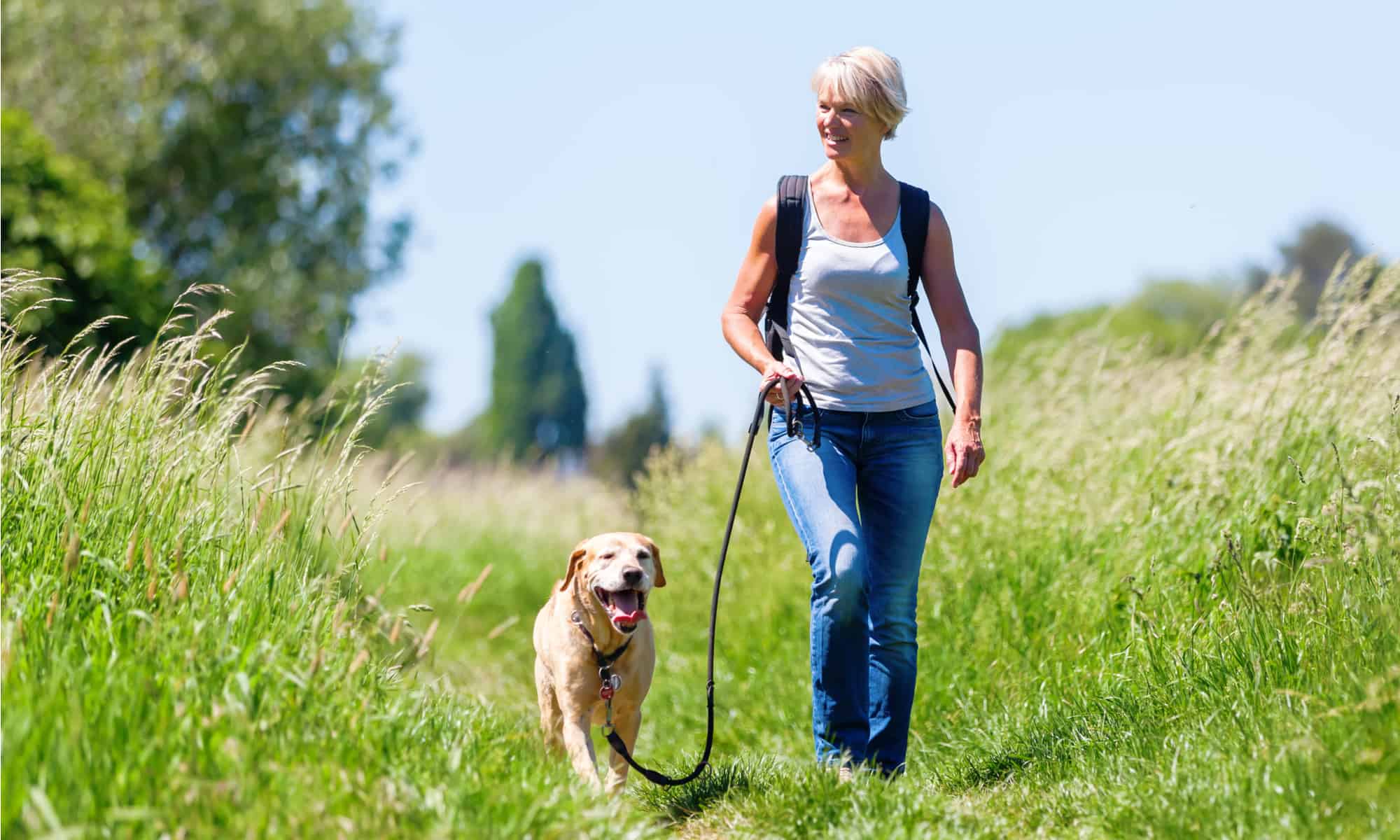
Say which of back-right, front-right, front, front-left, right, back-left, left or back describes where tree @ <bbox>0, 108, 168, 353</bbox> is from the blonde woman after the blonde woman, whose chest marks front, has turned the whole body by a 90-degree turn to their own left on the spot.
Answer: back-left

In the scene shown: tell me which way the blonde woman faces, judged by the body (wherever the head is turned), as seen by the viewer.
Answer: toward the camera

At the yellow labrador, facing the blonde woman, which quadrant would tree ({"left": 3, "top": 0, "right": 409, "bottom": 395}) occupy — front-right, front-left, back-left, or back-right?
back-left

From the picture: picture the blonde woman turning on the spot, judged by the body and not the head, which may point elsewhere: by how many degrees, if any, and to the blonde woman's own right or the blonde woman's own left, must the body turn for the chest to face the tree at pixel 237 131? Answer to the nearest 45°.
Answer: approximately 135° to the blonde woman's own right

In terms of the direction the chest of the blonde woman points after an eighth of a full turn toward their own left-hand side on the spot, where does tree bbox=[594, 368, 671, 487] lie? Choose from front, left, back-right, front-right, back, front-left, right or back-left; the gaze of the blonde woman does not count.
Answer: back-left

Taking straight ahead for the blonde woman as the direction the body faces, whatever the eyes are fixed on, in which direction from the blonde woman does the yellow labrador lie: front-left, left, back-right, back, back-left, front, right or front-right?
right

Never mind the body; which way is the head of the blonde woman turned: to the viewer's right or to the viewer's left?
to the viewer's left
